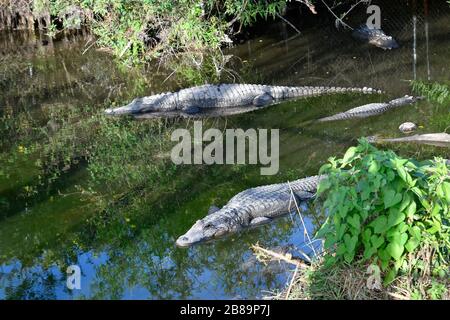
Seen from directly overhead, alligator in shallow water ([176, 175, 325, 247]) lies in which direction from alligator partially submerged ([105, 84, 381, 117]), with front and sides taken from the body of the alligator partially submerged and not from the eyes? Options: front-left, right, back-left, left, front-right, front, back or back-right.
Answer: left

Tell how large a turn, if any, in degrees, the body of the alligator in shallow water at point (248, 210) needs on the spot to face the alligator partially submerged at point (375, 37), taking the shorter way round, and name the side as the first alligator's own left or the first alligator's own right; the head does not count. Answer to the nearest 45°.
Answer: approximately 135° to the first alligator's own right

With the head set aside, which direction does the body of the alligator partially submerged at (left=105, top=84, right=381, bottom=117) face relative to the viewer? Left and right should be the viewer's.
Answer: facing to the left of the viewer

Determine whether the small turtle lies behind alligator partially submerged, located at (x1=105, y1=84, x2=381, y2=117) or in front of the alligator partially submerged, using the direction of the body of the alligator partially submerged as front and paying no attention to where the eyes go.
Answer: behind

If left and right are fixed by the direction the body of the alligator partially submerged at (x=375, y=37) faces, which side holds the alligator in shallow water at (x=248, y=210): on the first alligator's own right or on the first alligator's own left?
on the first alligator's own right

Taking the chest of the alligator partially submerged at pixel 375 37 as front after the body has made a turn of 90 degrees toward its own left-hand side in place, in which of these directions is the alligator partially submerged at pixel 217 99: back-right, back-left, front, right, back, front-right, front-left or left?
back

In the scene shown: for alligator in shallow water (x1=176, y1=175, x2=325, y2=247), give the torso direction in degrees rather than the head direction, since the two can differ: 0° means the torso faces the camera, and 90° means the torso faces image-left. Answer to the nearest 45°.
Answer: approximately 45°
